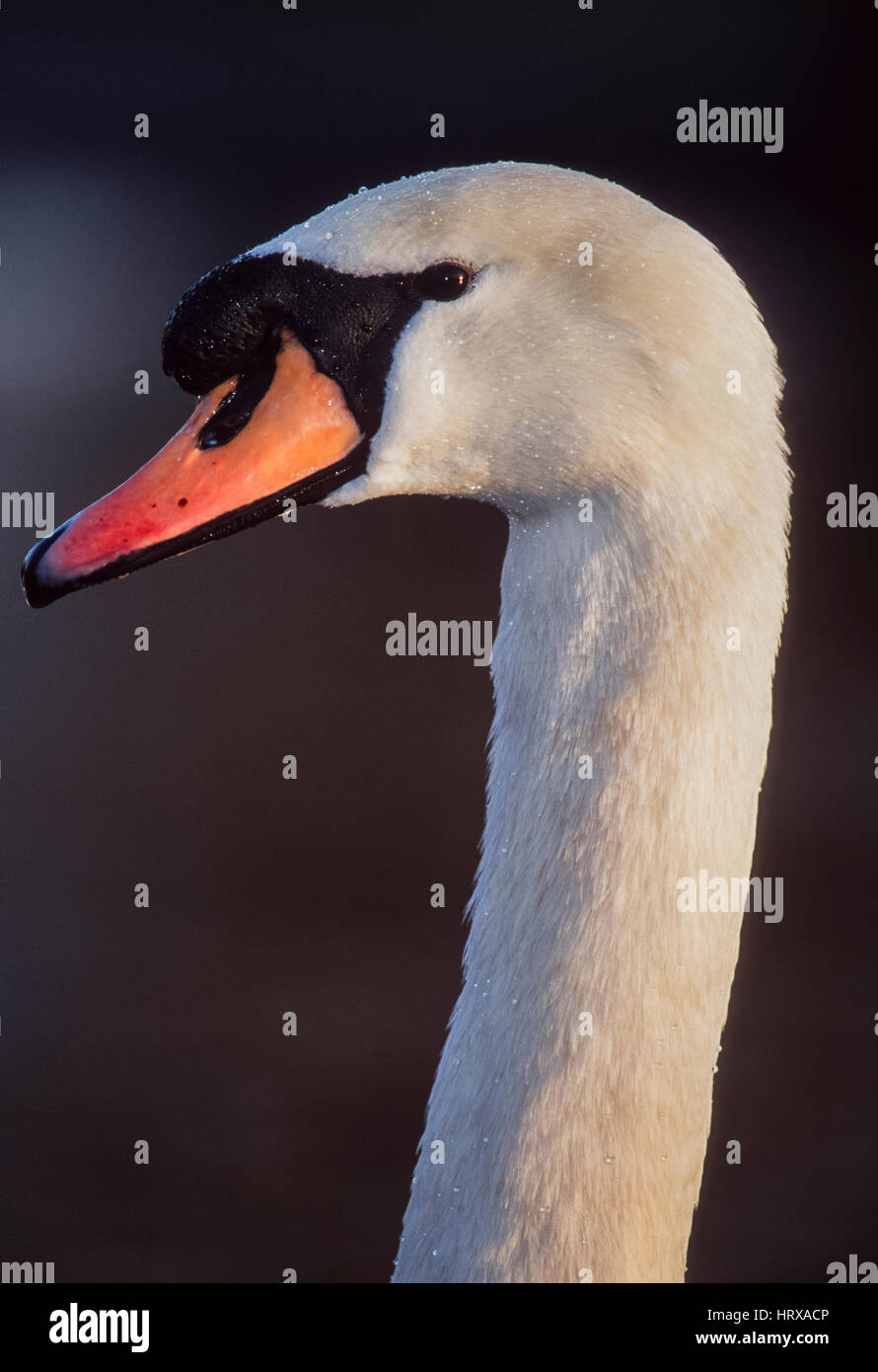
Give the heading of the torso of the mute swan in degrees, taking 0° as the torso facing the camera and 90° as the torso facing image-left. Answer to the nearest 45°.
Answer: approximately 90°
